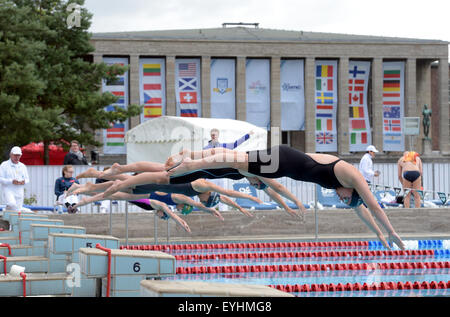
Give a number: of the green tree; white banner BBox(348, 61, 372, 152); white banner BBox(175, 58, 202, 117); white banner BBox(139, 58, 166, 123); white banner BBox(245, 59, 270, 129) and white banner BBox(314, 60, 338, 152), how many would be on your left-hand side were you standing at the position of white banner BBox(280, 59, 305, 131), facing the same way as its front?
2

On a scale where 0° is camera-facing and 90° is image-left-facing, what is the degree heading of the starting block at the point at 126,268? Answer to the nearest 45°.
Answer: approximately 270°

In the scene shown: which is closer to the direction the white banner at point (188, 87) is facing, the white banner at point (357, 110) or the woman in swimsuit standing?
the woman in swimsuit standing

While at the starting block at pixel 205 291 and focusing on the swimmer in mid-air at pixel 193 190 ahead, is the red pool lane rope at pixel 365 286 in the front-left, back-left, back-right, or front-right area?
front-right

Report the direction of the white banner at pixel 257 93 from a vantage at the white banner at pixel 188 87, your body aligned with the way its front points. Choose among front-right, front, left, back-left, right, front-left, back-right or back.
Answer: left

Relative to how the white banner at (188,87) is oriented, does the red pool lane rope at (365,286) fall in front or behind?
in front

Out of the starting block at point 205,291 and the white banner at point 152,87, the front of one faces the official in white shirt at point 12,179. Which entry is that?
the white banner

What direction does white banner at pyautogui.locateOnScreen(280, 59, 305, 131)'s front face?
toward the camera

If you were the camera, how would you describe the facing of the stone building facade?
facing the viewer

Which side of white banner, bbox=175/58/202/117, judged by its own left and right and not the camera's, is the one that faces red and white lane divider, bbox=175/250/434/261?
front

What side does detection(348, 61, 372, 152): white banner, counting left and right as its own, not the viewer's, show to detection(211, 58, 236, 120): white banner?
right

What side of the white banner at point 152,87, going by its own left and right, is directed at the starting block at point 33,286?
front

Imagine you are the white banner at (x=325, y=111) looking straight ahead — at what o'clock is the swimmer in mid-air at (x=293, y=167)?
The swimmer in mid-air is roughly at 12 o'clock from the white banner.

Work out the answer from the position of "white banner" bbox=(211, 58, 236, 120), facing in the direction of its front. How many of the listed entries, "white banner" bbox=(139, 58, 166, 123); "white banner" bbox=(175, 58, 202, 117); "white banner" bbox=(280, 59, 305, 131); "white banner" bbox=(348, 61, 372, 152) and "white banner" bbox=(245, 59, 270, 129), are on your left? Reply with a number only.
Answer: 3

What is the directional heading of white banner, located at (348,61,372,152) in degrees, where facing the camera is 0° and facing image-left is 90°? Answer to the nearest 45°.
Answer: approximately 0°
